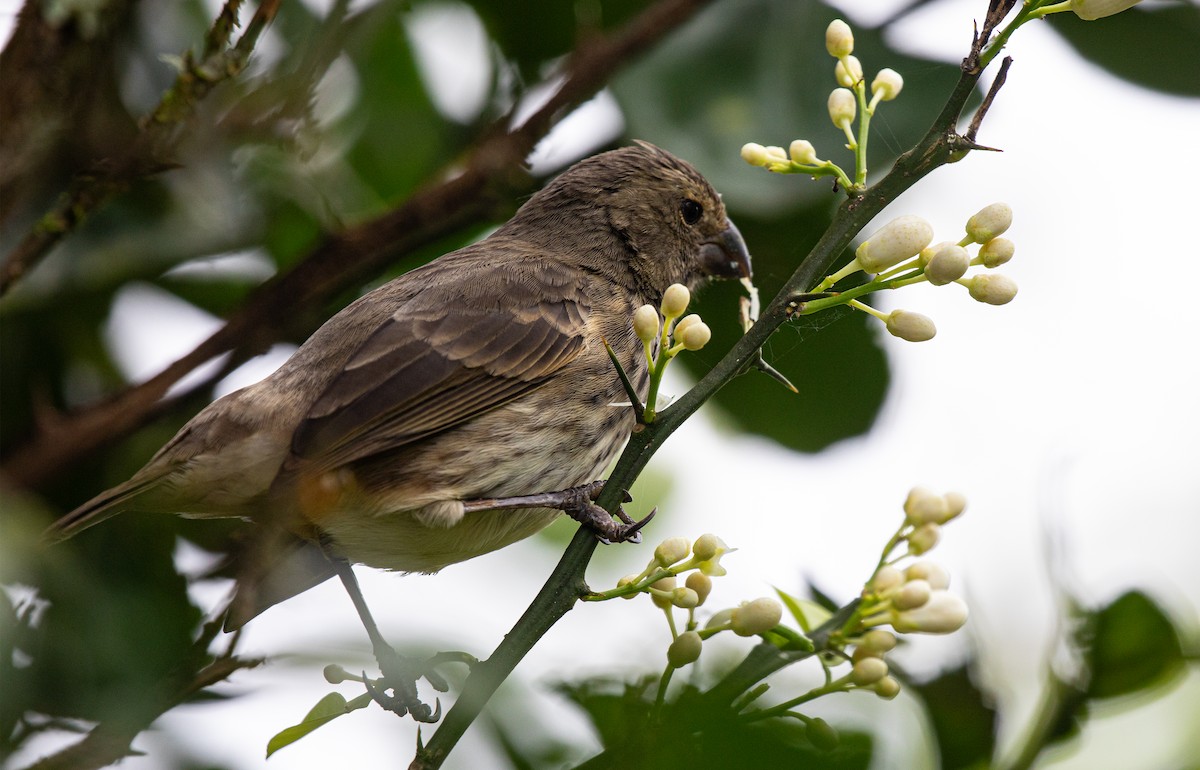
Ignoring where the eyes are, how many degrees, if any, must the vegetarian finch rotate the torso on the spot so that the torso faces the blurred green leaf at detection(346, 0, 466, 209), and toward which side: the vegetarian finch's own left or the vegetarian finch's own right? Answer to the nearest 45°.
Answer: approximately 90° to the vegetarian finch's own left

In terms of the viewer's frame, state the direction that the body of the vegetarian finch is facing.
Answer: to the viewer's right

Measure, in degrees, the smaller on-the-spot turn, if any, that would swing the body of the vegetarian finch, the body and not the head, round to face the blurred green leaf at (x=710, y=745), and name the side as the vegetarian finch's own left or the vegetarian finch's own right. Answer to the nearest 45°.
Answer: approximately 90° to the vegetarian finch's own right
